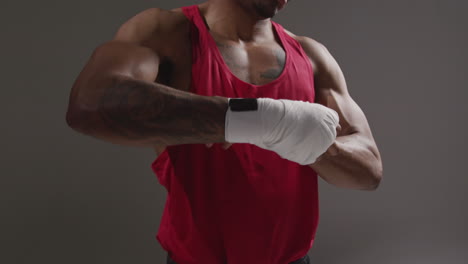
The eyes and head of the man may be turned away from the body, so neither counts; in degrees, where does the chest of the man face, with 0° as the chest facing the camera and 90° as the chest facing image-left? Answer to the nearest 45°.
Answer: approximately 315°
